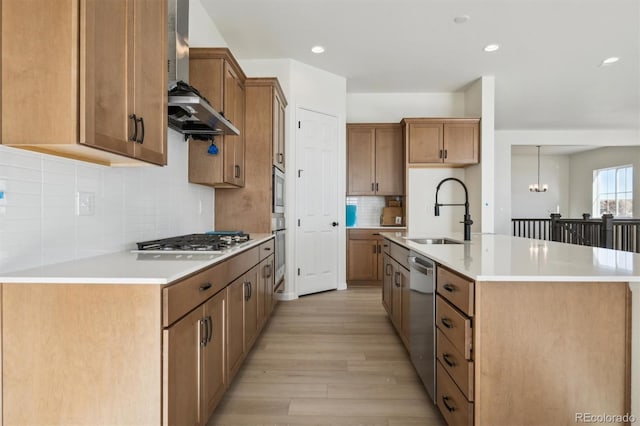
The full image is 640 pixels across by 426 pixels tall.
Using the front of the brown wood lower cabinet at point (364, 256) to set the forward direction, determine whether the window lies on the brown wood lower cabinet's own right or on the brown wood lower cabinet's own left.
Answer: on the brown wood lower cabinet's own left

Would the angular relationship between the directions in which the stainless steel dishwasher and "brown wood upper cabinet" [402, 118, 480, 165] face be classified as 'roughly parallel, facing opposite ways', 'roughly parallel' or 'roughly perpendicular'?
roughly perpendicular

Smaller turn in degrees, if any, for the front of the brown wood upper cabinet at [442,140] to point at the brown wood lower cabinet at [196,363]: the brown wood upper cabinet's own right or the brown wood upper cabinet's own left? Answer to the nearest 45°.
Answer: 0° — it already faces it

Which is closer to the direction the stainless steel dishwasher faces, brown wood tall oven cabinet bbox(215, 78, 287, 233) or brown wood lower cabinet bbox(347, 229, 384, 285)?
the brown wood tall oven cabinet

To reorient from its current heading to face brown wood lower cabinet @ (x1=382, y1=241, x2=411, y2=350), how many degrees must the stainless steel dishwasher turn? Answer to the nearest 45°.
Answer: approximately 90° to its right

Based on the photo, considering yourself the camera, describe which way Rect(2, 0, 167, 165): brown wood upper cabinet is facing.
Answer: facing the viewer and to the right of the viewer

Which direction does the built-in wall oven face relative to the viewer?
to the viewer's right

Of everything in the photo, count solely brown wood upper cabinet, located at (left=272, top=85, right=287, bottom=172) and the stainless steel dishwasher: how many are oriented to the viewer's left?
1

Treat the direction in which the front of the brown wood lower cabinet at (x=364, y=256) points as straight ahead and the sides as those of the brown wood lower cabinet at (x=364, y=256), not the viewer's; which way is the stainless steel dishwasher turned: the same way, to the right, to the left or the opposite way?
to the right

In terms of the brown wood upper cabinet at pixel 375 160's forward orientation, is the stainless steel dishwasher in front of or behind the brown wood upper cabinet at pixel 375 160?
in front

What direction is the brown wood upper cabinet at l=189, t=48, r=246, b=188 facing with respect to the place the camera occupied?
facing to the right of the viewer

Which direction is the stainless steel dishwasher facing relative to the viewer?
to the viewer's left

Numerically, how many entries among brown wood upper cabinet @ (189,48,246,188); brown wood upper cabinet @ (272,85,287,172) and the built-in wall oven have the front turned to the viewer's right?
3

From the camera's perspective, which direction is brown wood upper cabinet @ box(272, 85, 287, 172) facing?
to the viewer's right

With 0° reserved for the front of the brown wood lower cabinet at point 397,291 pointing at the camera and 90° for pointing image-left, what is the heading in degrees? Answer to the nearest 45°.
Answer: approximately 90°
